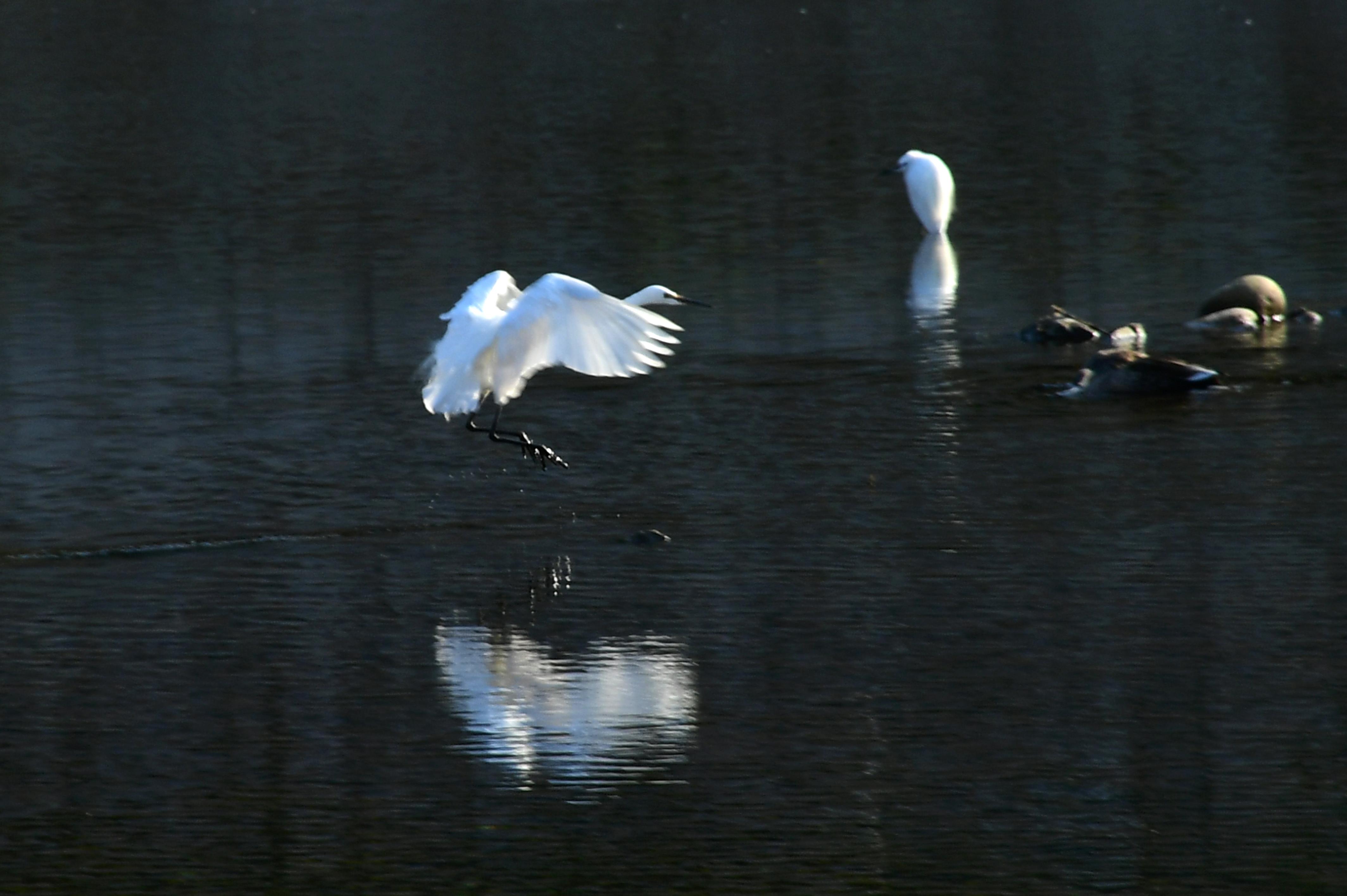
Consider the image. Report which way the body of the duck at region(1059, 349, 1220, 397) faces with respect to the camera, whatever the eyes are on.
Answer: to the viewer's left

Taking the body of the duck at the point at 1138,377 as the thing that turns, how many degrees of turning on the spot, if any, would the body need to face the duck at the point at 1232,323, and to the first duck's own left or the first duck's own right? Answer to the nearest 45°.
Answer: approximately 90° to the first duck's own right

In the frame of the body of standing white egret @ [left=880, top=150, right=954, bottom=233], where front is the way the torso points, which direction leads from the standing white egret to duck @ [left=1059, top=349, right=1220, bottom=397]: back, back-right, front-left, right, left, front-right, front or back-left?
left

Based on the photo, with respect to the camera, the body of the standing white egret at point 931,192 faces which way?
to the viewer's left
